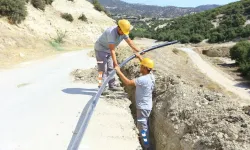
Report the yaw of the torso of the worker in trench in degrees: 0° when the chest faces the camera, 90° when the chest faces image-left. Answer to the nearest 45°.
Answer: approximately 135°

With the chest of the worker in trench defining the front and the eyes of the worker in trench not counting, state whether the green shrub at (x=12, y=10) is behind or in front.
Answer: in front

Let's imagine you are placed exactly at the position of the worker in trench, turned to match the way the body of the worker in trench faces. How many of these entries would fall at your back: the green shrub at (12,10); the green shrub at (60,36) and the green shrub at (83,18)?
0

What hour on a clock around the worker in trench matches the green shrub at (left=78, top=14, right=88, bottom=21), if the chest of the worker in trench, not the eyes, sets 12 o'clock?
The green shrub is roughly at 1 o'clock from the worker in trench.

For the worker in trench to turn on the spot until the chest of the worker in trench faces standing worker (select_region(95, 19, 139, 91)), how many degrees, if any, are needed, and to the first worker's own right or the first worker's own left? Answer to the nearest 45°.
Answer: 0° — they already face them

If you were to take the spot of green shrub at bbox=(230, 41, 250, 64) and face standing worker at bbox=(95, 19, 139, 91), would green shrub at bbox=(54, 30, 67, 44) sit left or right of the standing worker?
right

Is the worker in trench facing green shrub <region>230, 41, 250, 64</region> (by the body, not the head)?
no

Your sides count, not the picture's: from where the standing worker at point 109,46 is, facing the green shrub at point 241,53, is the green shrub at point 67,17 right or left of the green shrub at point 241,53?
left

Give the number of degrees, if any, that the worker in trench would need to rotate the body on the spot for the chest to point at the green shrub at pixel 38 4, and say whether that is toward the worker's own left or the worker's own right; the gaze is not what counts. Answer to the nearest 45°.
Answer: approximately 45° to the worker's own right

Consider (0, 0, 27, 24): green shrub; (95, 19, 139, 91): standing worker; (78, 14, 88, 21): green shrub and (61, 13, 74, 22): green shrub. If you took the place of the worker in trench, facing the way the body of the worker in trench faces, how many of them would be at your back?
0

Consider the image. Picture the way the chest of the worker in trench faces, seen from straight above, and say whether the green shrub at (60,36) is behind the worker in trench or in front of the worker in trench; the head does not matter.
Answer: in front

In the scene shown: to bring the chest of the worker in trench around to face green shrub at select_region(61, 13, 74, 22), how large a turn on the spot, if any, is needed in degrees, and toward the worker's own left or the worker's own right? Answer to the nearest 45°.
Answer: approximately 45° to the worker's own right
